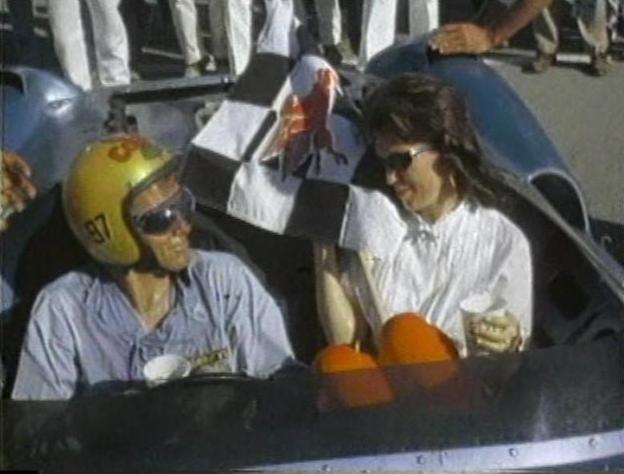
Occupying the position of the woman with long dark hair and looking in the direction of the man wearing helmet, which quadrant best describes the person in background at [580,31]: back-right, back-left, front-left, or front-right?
back-right

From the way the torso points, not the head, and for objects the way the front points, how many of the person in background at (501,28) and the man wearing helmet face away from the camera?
0

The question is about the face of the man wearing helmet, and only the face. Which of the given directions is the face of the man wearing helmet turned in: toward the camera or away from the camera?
toward the camera

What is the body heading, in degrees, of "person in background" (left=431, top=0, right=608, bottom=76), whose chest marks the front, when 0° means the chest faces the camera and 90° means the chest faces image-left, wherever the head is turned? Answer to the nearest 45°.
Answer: approximately 45°

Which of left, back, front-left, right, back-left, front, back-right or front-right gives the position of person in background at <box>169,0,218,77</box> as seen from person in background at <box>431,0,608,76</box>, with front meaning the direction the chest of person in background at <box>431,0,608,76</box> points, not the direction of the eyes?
front-right

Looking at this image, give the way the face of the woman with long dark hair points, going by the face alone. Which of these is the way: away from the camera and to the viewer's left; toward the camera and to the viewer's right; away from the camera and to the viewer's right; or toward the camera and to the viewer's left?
toward the camera and to the viewer's left

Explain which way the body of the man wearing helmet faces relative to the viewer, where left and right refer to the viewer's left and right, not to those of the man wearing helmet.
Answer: facing the viewer

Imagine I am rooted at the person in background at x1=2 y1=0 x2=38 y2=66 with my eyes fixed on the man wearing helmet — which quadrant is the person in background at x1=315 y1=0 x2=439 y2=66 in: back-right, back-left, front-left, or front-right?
front-left

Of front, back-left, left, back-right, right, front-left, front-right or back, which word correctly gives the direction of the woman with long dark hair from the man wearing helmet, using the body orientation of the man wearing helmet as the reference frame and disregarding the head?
left

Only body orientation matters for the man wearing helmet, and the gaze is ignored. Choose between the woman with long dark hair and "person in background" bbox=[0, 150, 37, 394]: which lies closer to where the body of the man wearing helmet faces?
the woman with long dark hair
